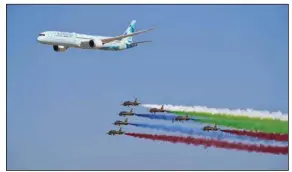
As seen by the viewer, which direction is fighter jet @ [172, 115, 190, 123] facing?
to the viewer's left

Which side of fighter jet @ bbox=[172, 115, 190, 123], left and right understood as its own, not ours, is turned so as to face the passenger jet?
front

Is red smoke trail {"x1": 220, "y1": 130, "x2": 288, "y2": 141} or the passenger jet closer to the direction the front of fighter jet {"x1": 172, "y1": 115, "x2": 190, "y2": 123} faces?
the passenger jet
